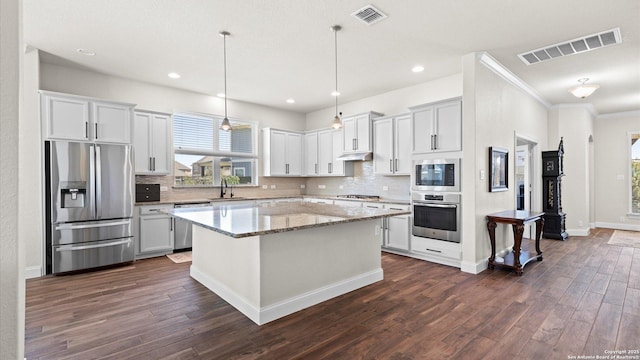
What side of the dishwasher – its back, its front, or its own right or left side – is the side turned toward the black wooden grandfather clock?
left

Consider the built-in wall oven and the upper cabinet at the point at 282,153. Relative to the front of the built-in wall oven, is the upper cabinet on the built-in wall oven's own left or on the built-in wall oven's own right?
on the built-in wall oven's own right
